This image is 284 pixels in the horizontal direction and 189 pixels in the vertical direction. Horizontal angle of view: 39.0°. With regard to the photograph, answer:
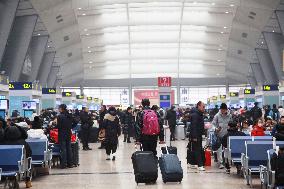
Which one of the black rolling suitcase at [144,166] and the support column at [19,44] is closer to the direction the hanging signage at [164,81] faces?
the black rolling suitcase

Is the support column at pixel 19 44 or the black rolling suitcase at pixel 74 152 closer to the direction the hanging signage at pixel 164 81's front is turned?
the black rolling suitcase

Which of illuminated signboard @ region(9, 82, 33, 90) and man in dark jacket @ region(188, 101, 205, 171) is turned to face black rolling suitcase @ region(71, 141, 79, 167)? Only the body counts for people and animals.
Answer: the illuminated signboard

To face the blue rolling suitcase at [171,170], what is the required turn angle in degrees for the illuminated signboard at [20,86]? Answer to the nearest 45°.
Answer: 0° — it already faces it

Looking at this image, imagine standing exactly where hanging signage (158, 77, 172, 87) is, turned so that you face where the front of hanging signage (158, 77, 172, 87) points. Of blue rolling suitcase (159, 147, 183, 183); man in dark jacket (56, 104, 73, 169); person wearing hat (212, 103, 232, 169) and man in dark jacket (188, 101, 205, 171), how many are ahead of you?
4

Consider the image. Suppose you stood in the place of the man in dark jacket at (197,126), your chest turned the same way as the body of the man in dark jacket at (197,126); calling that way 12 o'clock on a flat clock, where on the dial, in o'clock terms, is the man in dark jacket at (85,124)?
the man in dark jacket at (85,124) is roughly at 8 o'clock from the man in dark jacket at (197,126).

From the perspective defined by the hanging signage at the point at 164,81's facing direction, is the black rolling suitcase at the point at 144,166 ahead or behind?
ahead

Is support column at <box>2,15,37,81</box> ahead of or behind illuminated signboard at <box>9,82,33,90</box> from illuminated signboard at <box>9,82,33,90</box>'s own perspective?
behind

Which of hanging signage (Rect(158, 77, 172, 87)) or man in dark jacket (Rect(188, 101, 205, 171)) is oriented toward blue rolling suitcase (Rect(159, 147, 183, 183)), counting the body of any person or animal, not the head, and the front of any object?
the hanging signage
